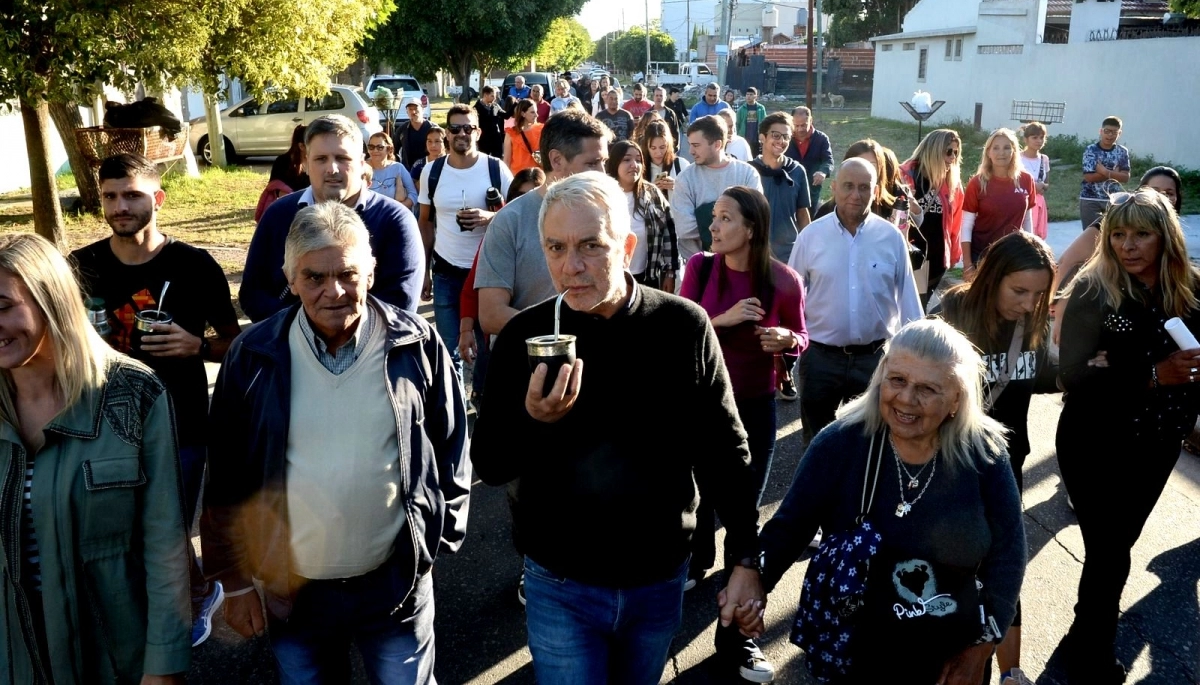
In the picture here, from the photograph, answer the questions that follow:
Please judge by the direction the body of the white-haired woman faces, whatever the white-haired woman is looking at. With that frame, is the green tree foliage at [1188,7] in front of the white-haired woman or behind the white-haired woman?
behind

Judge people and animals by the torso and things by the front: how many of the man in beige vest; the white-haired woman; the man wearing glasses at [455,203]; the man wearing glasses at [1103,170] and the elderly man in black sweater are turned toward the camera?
5

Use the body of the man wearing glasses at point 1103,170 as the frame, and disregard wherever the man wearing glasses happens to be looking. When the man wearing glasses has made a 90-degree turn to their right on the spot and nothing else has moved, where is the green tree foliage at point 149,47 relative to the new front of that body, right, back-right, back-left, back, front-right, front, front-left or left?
front-left

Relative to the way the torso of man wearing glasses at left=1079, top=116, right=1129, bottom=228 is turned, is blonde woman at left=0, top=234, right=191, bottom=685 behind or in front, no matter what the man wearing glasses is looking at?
in front

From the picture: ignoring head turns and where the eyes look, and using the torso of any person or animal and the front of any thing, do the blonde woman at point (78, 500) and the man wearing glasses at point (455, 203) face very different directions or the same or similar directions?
same or similar directions

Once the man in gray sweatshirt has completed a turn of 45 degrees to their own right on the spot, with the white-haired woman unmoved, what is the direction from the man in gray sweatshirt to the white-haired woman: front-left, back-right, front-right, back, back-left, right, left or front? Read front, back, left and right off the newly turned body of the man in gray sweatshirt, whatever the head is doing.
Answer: left

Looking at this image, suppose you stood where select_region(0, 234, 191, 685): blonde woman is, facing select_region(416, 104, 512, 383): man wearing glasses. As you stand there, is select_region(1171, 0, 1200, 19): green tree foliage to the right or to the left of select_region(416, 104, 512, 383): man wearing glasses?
right

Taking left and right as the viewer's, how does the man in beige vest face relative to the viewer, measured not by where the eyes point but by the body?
facing the viewer

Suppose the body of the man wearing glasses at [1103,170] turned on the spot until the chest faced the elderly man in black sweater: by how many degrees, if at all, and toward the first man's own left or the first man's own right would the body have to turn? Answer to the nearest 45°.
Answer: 0° — they already face them

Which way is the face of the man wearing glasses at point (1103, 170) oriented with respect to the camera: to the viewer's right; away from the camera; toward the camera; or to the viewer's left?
toward the camera

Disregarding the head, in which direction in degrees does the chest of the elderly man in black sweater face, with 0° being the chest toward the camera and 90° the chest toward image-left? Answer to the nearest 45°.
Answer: approximately 0°

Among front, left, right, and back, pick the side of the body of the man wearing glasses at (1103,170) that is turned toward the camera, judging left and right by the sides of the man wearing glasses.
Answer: front

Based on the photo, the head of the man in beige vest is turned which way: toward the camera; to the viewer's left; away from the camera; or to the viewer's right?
toward the camera

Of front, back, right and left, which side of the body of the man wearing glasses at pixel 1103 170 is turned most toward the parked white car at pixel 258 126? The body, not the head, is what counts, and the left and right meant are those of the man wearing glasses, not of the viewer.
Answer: right

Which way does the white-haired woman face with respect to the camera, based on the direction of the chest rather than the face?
toward the camera

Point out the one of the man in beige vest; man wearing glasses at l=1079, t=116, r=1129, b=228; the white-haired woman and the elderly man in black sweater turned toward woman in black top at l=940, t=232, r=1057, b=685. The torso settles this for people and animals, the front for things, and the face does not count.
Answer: the man wearing glasses
